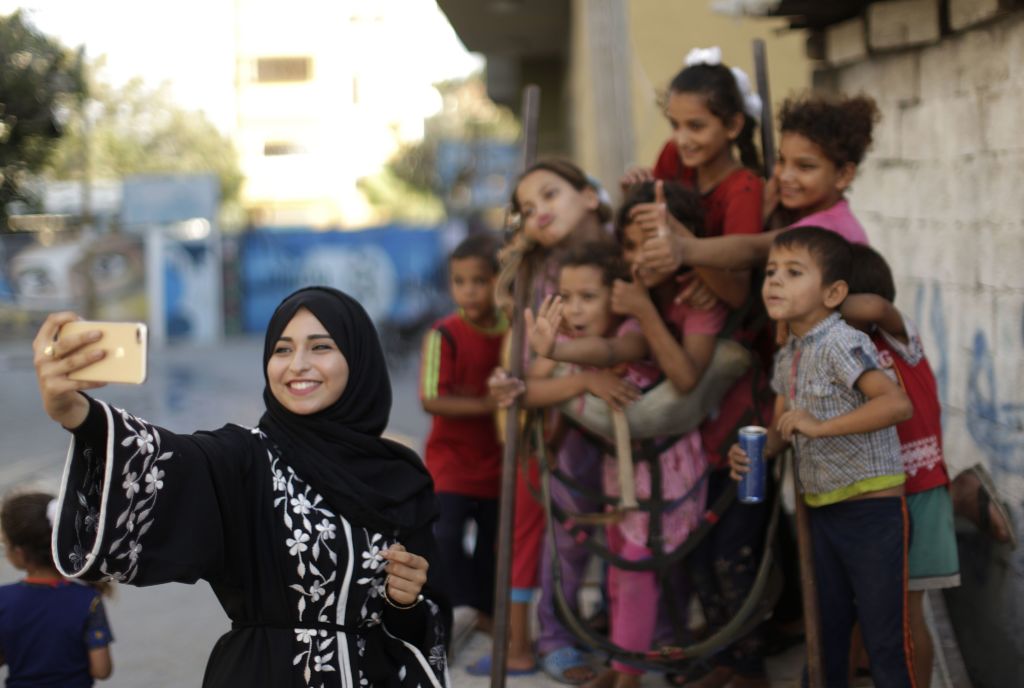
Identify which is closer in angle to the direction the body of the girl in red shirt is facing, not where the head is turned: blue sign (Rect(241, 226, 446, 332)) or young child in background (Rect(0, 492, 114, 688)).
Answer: the young child in background

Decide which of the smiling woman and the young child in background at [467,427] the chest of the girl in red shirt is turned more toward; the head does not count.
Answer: the smiling woman

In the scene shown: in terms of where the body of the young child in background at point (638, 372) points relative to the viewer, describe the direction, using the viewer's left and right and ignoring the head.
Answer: facing the viewer and to the left of the viewer

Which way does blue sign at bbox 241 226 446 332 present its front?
toward the camera

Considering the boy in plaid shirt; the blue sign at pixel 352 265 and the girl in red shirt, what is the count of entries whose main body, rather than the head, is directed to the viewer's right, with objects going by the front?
0

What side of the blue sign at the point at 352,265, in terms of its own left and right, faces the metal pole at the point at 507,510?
front

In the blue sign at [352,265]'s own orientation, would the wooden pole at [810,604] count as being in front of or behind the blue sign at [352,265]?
in front

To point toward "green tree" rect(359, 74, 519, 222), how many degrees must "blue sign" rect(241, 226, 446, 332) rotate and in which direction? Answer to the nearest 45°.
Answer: approximately 180°

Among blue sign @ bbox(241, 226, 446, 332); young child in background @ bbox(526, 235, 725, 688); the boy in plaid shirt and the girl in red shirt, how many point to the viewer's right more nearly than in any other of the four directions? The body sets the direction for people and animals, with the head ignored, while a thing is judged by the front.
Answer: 0

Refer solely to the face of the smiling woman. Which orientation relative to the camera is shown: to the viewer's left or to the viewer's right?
to the viewer's left

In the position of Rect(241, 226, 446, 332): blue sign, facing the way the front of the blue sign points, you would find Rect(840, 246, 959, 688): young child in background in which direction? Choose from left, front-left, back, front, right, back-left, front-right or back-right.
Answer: front

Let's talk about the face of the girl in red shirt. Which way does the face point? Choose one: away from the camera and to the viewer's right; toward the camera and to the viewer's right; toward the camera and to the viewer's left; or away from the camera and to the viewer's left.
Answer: toward the camera and to the viewer's left

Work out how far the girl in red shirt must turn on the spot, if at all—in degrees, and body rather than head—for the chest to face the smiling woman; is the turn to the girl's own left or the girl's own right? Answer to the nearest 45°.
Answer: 0° — they already face them
